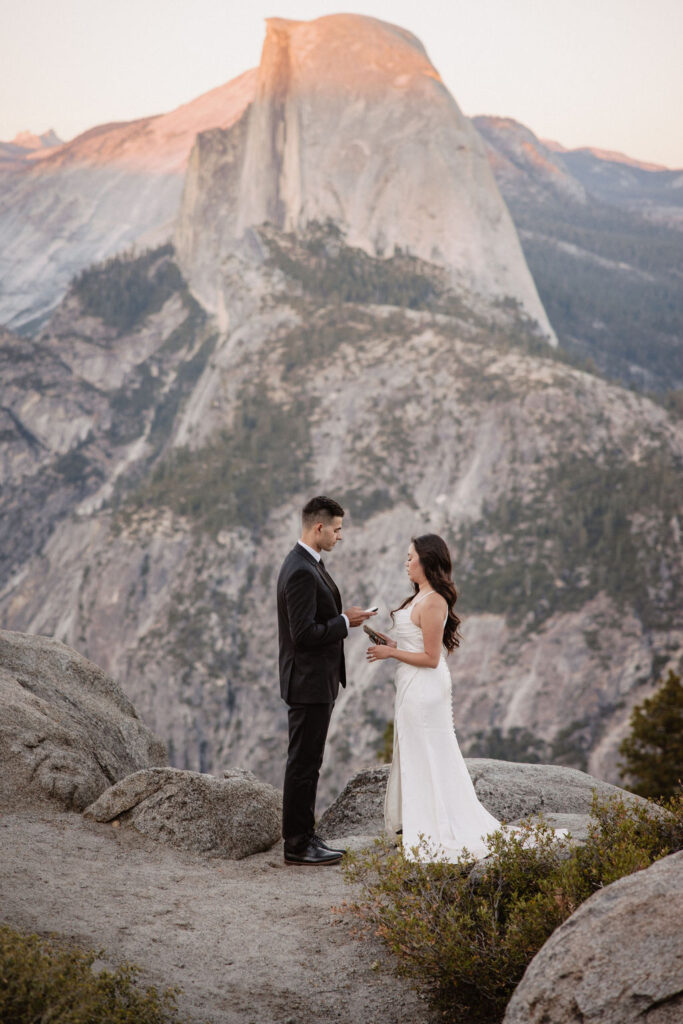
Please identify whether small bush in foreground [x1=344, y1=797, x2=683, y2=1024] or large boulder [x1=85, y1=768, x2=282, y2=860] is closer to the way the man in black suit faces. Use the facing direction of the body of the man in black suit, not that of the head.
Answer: the small bush in foreground

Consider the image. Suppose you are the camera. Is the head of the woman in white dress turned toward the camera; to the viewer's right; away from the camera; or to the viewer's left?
to the viewer's left

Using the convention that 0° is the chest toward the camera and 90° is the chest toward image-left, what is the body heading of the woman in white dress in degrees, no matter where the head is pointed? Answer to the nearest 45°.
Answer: approximately 90°

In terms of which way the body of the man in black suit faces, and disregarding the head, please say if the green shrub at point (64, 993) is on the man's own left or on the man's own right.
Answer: on the man's own right

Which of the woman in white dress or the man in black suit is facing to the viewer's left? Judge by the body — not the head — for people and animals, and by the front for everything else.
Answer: the woman in white dress

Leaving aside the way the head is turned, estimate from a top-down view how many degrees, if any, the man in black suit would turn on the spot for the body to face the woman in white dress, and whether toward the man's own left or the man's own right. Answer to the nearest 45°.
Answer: approximately 45° to the man's own right

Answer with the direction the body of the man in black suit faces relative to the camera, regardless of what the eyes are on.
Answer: to the viewer's right

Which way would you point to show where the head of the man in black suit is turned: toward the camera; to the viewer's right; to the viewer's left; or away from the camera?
to the viewer's right

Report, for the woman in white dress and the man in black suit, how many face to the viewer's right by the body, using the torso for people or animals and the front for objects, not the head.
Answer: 1

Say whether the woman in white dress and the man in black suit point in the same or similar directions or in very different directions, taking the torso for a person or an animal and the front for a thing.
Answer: very different directions

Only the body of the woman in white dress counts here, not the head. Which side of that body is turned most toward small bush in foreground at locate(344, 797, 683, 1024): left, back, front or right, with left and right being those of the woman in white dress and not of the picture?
left
